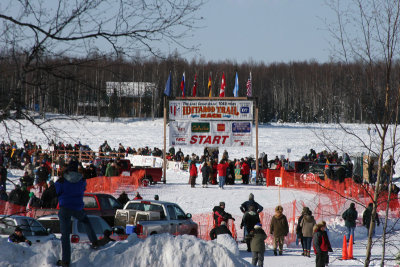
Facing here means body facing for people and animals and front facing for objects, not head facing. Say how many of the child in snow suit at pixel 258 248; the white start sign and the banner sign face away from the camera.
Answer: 1

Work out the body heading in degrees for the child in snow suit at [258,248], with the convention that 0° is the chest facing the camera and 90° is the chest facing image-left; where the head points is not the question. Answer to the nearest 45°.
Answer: approximately 180°

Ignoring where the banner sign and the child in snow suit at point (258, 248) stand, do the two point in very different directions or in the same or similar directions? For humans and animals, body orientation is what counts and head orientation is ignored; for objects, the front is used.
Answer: very different directions

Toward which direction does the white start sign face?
toward the camera

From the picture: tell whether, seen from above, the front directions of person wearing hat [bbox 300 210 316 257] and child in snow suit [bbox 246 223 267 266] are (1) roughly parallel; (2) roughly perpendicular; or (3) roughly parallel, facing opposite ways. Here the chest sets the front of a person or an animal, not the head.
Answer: roughly parallel

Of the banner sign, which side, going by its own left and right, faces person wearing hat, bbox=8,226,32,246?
front

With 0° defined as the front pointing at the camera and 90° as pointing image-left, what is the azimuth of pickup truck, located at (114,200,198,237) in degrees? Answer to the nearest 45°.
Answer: approximately 225°

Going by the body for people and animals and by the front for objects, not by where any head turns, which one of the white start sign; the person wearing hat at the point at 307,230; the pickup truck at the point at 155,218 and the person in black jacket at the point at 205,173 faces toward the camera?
the white start sign

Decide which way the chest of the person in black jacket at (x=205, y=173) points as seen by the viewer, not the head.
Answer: away from the camera

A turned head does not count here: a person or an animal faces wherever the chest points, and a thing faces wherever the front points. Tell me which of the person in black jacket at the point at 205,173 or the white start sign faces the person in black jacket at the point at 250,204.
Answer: the white start sign

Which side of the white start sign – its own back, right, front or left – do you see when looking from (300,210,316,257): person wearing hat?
front

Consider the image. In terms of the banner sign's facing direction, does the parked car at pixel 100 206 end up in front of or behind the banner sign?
in front
